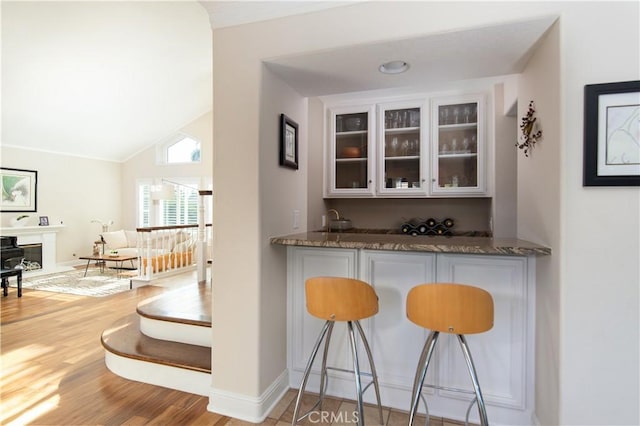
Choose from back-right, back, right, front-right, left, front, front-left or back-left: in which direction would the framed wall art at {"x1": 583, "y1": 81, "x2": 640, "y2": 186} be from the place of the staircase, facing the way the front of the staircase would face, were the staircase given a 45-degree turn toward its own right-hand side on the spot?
back-left

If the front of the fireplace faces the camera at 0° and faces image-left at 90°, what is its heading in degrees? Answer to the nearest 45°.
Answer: approximately 315°

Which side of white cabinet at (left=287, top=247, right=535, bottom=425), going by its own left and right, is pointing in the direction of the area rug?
right

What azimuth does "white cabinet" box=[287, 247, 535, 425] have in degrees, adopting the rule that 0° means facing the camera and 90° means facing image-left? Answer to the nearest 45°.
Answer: approximately 0°

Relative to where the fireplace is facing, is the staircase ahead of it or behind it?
ahead

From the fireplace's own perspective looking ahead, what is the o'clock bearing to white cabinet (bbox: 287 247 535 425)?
The white cabinet is roughly at 1 o'clock from the fireplace.
